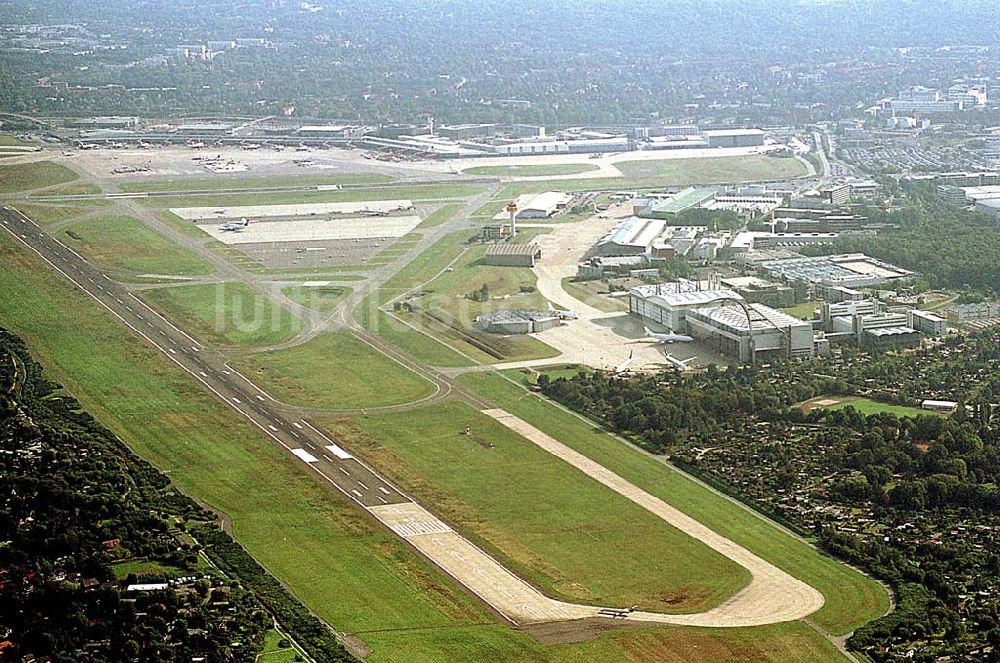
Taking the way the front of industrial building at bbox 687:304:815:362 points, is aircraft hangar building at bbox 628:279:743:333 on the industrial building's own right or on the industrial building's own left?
on the industrial building's own right

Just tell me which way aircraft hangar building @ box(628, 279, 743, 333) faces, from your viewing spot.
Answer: facing the viewer and to the left of the viewer

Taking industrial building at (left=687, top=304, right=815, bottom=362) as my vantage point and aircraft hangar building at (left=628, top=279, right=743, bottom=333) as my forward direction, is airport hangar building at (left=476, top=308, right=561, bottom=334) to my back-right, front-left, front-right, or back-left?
front-left

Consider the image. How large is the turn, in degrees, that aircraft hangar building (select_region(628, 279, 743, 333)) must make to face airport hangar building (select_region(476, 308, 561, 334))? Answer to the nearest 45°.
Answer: approximately 45° to its right

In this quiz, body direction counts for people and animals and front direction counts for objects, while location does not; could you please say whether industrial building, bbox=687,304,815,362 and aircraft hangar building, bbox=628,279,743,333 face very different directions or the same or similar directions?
same or similar directions

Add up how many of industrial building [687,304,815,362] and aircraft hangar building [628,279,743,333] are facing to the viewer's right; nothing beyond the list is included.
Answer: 0

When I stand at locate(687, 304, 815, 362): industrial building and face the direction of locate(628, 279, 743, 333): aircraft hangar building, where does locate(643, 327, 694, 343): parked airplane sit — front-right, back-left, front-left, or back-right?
front-left

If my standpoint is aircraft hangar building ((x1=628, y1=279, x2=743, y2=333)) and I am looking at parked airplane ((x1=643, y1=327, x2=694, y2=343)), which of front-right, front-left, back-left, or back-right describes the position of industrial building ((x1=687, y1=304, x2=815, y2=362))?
front-left
